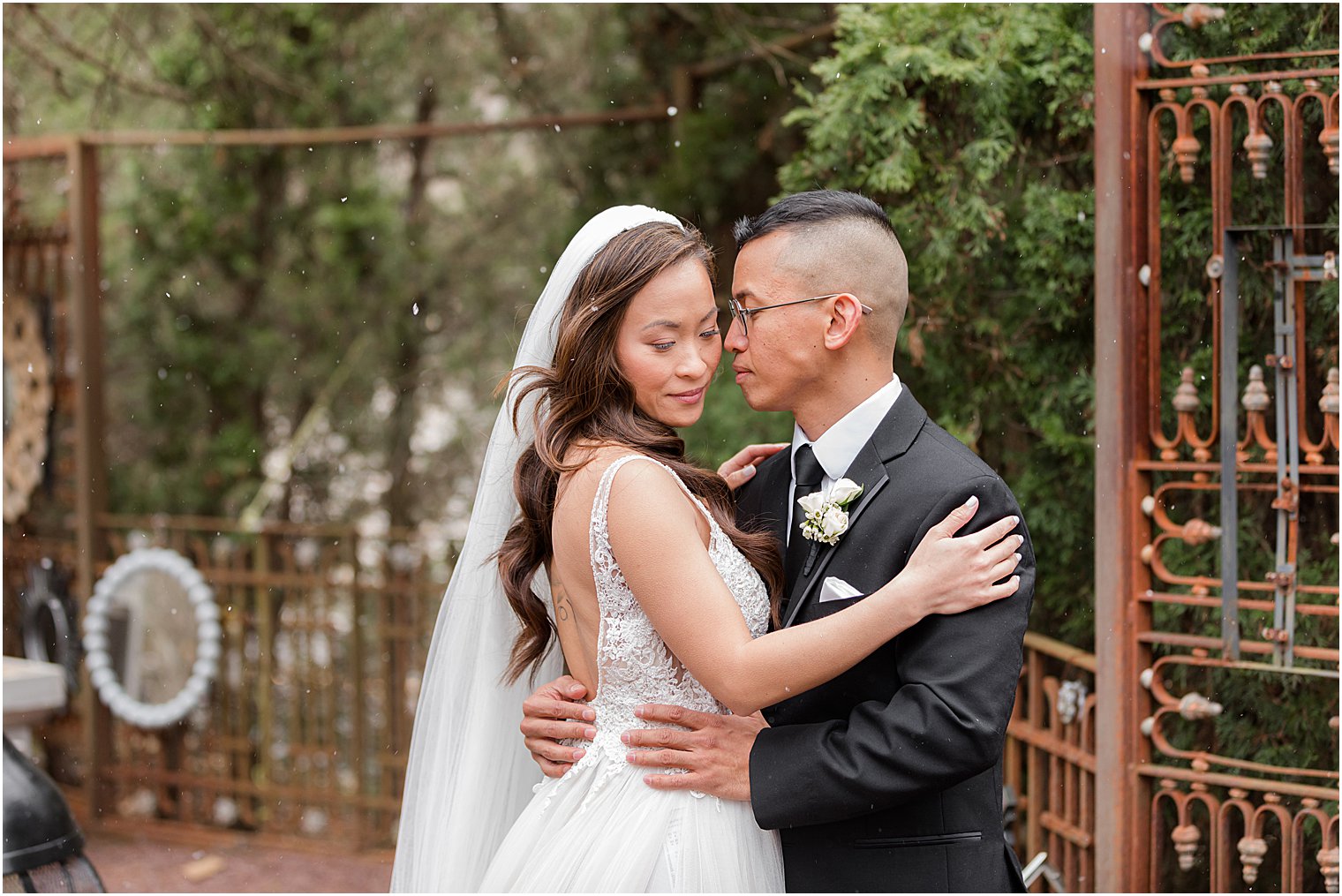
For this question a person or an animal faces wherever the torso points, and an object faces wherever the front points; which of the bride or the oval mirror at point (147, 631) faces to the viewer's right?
the bride

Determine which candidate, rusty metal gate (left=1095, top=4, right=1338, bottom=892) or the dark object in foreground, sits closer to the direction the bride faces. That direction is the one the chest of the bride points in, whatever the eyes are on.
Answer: the rusty metal gate

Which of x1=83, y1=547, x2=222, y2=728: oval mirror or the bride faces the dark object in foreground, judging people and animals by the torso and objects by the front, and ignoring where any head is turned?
the oval mirror

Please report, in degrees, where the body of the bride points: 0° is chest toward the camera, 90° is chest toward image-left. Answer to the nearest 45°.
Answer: approximately 270°

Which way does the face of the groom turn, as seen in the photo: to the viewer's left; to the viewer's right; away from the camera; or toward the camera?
to the viewer's left

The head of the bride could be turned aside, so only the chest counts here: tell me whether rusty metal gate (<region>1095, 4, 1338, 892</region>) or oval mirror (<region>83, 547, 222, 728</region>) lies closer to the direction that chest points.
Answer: the rusty metal gate

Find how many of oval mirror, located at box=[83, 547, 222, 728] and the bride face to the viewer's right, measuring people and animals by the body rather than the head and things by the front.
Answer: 1

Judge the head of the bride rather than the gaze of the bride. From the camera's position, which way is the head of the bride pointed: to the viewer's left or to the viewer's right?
to the viewer's right

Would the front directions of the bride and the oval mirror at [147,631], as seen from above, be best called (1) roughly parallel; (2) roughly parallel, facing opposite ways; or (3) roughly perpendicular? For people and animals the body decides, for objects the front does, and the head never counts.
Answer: roughly perpendicular

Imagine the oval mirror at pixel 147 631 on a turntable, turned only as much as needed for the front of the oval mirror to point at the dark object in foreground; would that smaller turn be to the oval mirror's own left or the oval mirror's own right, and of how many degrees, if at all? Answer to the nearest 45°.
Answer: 0° — it already faces it
